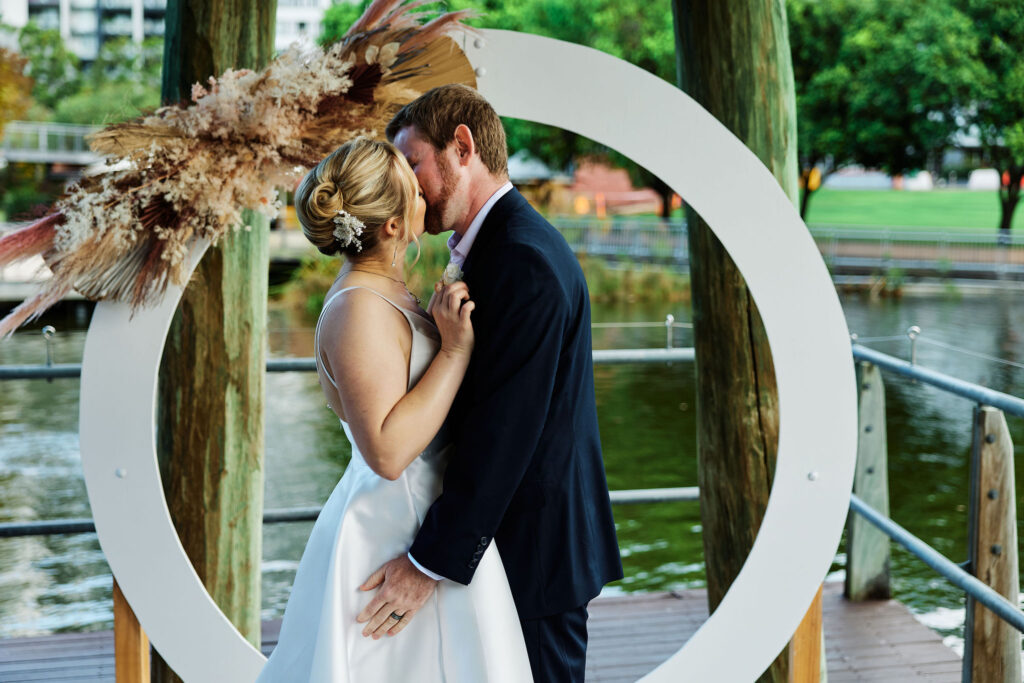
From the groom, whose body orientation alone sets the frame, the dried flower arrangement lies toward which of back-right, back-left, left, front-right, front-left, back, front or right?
front-right

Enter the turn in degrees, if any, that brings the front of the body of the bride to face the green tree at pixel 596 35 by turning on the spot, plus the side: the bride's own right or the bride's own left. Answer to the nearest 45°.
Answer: approximately 90° to the bride's own left

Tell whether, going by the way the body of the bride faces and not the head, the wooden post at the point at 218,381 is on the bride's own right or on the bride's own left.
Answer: on the bride's own left

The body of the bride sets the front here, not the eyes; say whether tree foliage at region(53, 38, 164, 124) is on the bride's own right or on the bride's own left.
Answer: on the bride's own left

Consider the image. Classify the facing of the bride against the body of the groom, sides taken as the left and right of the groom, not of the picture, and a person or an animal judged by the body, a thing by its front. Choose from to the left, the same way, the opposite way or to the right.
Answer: the opposite way

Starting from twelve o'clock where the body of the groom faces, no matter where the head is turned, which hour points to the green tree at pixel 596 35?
The green tree is roughly at 3 o'clock from the groom.

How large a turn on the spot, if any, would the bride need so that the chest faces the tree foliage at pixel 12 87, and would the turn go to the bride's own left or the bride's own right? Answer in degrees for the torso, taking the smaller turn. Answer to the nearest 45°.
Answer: approximately 90° to the bride's own left

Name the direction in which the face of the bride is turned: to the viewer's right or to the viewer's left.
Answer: to the viewer's right

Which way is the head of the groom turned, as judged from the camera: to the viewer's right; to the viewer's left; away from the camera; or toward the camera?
to the viewer's left

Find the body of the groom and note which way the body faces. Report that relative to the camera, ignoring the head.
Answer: to the viewer's left

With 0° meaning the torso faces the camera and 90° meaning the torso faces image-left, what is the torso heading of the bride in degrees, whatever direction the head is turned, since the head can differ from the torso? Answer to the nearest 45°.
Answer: approximately 270°
